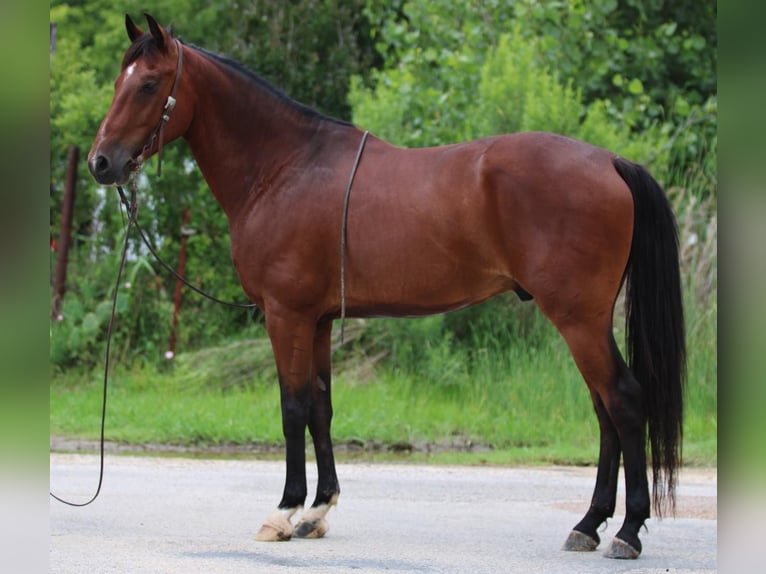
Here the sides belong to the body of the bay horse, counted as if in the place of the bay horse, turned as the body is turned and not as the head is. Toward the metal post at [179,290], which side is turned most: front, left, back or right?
right

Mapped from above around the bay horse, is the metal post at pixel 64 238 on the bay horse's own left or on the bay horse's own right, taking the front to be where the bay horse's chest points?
on the bay horse's own right

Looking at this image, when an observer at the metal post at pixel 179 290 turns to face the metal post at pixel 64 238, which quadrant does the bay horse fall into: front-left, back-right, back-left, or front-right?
back-left

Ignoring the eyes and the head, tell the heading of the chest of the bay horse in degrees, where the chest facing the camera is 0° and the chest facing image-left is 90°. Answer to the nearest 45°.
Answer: approximately 90°
